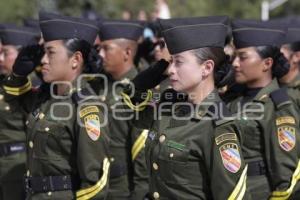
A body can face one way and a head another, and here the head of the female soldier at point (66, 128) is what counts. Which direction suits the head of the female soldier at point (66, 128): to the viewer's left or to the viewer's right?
to the viewer's left

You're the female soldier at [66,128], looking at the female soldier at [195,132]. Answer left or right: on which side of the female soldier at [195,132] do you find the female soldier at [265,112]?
left

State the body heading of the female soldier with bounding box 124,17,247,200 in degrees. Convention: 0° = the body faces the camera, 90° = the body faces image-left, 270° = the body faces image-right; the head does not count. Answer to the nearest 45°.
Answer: approximately 45°

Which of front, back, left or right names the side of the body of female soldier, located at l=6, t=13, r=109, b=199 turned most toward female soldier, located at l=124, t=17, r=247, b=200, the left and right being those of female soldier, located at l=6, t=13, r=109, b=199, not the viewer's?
left

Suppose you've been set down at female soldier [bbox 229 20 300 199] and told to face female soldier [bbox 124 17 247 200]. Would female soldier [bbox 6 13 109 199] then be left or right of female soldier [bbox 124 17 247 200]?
right

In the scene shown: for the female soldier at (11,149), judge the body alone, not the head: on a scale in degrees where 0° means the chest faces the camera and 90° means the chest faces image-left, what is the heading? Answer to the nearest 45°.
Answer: approximately 45°

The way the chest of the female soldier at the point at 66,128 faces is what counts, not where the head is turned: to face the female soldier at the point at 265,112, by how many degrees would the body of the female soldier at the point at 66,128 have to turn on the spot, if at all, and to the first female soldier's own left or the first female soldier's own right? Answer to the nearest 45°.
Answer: approximately 135° to the first female soldier's own left

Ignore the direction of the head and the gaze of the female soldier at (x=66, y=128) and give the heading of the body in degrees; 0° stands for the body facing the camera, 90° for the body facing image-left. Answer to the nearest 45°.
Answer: approximately 45°

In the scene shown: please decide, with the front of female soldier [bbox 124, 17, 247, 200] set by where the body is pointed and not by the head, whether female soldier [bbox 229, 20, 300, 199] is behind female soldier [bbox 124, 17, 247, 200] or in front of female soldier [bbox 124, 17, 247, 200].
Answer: behind
